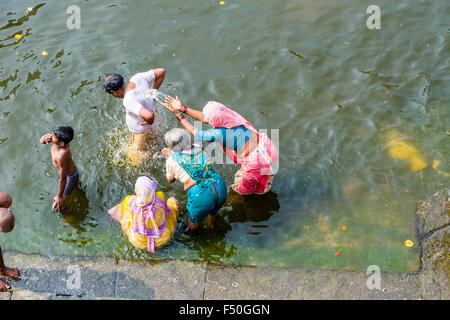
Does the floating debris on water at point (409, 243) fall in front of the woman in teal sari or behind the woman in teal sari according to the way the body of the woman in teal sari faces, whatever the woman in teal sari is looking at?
behind

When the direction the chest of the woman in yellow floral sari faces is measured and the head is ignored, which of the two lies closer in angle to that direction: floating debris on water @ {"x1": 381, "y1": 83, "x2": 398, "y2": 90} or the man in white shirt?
the man in white shirt

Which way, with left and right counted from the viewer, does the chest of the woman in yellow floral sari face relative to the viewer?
facing away from the viewer

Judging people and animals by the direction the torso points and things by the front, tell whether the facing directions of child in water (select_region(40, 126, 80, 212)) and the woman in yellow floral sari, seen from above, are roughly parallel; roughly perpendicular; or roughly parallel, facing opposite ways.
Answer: roughly perpendicular

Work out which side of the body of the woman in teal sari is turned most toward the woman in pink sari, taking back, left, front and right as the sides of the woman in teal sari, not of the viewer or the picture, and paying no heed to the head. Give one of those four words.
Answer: right

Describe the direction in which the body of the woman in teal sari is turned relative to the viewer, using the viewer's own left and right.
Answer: facing away from the viewer and to the left of the viewer
